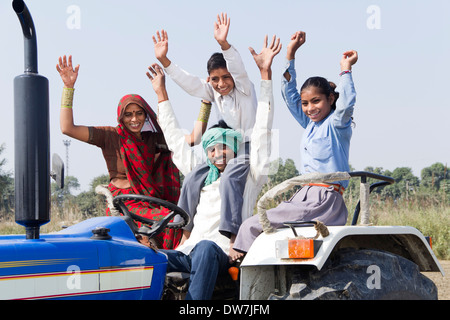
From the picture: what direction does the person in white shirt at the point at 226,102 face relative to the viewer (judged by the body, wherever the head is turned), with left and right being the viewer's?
facing the viewer and to the left of the viewer

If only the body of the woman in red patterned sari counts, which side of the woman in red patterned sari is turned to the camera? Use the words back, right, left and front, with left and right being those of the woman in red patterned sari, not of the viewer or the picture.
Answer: front

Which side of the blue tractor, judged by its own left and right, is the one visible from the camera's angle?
left

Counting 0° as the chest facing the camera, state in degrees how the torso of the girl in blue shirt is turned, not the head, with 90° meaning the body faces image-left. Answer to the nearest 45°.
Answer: approximately 45°

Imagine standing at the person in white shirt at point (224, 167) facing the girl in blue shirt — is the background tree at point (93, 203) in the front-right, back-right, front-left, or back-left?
back-left

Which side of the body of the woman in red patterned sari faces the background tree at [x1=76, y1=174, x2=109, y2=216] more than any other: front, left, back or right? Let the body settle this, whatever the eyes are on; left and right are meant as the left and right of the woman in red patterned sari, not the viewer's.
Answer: back

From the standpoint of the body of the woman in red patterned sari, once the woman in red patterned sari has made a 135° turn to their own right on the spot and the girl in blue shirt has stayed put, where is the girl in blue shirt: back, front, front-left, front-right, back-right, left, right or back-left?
back

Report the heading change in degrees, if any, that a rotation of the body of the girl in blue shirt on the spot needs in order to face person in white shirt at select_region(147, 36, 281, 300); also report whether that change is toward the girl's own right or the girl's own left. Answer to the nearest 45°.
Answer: approximately 45° to the girl's own right

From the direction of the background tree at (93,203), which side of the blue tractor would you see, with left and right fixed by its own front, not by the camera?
right
